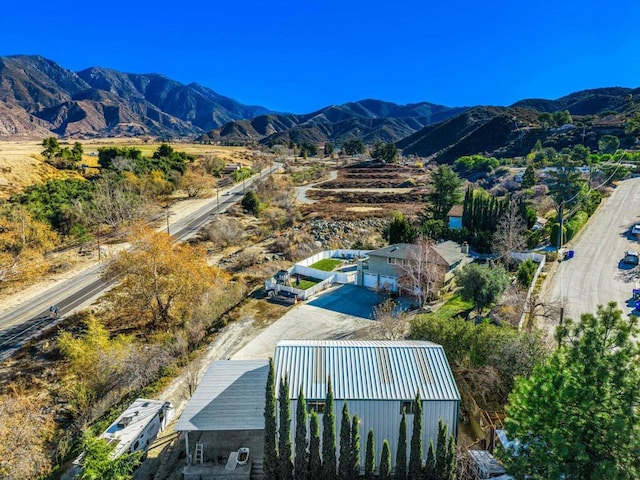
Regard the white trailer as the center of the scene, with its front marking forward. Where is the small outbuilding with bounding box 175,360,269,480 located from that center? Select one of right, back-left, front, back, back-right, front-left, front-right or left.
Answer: right

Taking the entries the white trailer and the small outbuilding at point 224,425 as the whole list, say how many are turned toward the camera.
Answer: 1

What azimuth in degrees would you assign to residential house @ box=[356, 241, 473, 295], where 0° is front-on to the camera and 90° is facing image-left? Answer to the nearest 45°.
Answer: approximately 45°

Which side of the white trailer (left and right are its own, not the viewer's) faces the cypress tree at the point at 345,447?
right

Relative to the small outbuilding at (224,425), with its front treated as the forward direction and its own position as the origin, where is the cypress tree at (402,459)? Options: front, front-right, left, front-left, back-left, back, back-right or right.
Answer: front-left

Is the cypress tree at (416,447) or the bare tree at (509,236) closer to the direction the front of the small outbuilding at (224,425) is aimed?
the cypress tree

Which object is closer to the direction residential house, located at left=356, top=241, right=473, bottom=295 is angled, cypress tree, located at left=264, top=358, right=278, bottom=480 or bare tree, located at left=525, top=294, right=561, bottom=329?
the cypress tree

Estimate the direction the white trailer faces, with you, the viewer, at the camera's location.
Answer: facing away from the viewer and to the right of the viewer

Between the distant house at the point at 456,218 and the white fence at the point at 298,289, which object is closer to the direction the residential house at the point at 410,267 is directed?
the white fence
